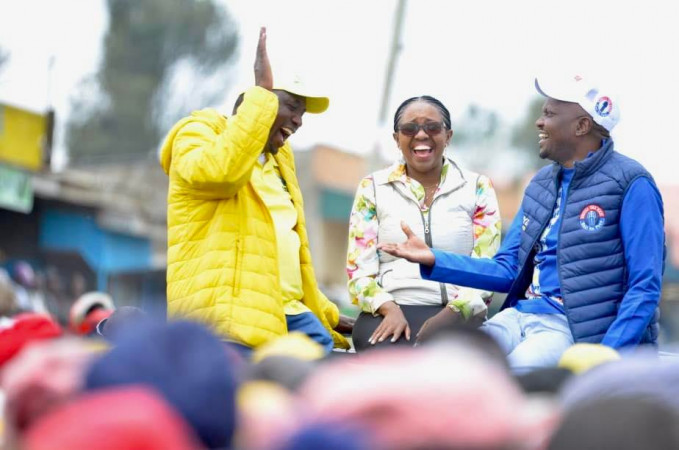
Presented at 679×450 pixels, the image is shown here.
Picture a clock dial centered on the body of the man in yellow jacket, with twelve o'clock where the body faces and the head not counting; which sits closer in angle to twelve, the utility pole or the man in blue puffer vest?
the man in blue puffer vest

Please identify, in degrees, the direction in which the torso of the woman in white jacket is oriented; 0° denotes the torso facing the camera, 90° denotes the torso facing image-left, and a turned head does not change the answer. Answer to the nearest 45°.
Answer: approximately 0°

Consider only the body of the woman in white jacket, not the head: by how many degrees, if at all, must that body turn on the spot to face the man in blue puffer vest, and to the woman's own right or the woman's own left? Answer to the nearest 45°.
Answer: approximately 45° to the woman's own left

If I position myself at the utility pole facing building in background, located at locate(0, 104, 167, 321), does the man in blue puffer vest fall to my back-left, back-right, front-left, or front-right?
back-left

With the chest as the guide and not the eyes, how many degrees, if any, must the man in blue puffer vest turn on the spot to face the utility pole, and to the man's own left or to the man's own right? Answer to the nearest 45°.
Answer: approximately 135° to the man's own right

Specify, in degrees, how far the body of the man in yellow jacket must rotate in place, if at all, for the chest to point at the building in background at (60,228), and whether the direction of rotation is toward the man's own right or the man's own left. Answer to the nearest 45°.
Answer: approximately 135° to the man's own left
